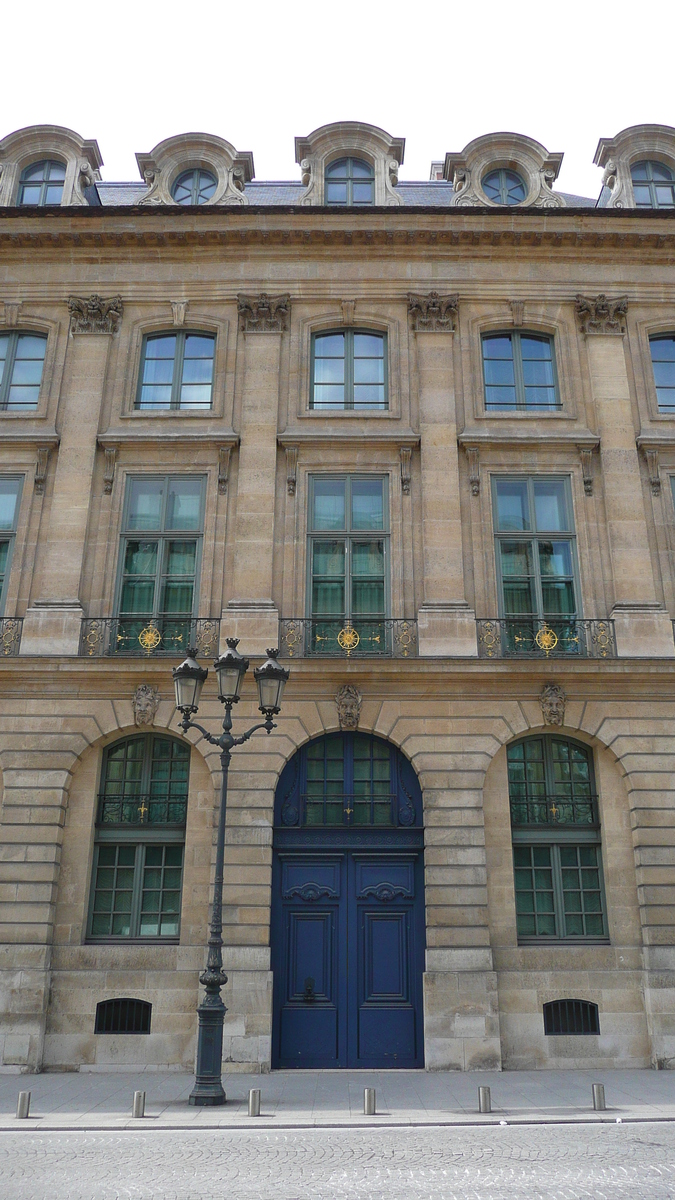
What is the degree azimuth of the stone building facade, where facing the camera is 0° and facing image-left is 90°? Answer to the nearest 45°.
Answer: approximately 0°
